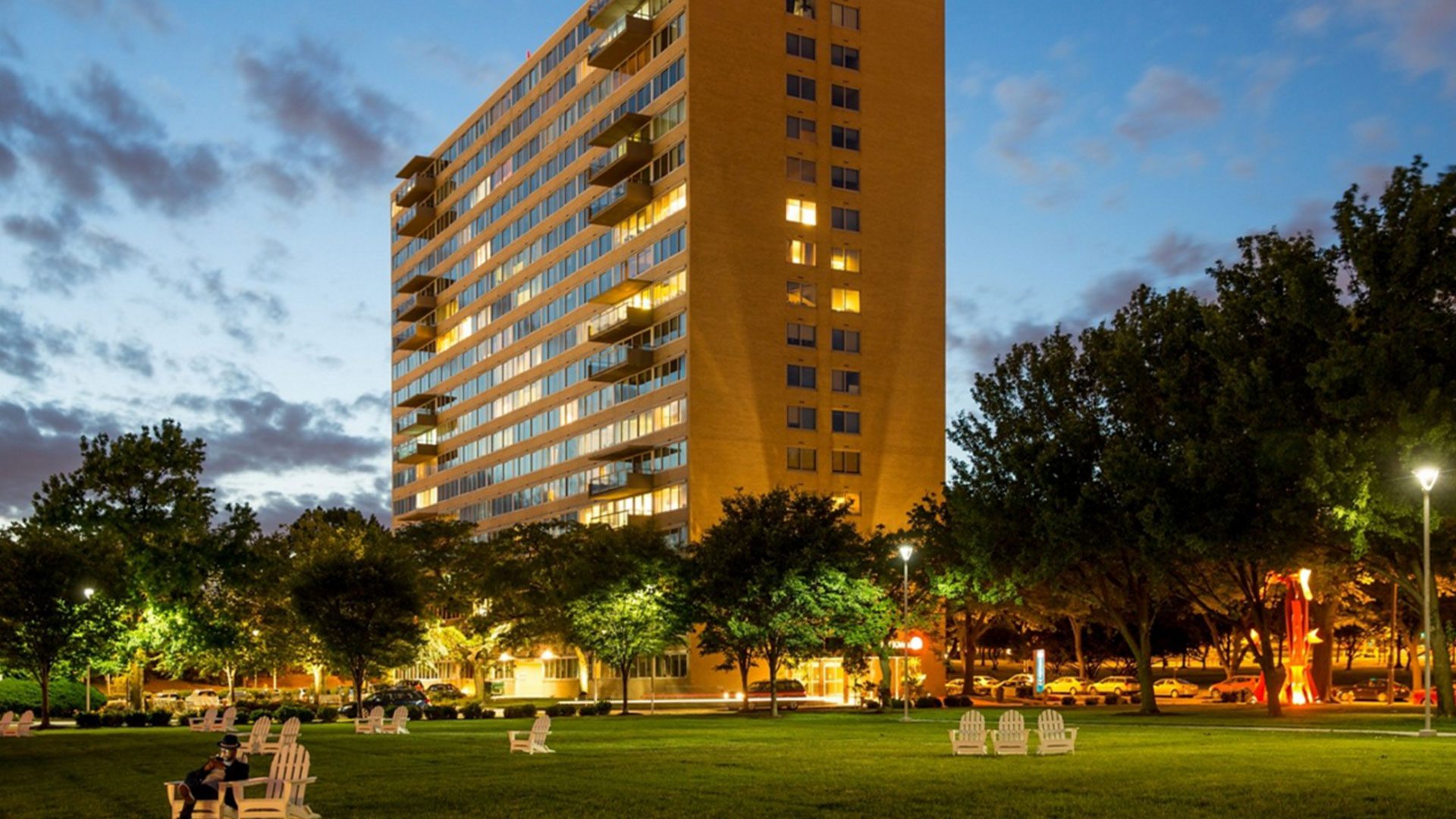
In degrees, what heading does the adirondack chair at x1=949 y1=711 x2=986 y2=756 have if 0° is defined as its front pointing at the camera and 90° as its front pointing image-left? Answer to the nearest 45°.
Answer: approximately 0°

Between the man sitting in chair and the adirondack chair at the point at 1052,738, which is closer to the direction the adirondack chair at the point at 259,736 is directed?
the man sitting in chair

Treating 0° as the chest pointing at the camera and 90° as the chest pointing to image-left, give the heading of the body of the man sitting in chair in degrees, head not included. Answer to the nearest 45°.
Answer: approximately 45°

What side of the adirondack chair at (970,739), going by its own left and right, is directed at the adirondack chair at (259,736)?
right

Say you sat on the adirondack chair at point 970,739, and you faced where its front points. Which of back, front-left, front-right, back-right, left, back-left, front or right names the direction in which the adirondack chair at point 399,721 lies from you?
back-right

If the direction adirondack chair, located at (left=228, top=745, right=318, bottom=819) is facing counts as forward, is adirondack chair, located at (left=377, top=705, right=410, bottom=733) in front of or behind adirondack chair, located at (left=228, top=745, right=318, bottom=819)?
behind

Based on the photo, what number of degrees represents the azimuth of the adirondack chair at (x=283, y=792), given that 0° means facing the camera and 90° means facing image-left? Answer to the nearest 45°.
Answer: approximately 45°

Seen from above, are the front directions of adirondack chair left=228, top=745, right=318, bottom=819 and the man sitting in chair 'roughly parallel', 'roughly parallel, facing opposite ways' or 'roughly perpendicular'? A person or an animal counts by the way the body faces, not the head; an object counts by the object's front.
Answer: roughly parallel

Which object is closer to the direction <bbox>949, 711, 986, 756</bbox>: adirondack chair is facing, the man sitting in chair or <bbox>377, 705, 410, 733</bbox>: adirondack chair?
the man sitting in chair

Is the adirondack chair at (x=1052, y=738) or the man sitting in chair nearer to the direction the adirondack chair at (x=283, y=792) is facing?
the man sitting in chair

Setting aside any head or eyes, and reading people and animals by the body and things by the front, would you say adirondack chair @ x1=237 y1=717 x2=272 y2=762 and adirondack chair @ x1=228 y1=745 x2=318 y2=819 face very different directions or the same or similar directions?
same or similar directions

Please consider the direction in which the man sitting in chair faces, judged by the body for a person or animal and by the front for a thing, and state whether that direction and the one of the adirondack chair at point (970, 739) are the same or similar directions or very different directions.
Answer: same or similar directions

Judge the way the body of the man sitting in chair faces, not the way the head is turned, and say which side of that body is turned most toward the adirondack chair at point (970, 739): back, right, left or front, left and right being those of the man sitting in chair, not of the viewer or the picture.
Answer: back

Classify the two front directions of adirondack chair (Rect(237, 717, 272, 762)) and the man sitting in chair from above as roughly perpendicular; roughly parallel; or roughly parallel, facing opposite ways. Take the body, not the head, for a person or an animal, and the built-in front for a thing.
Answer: roughly parallel
